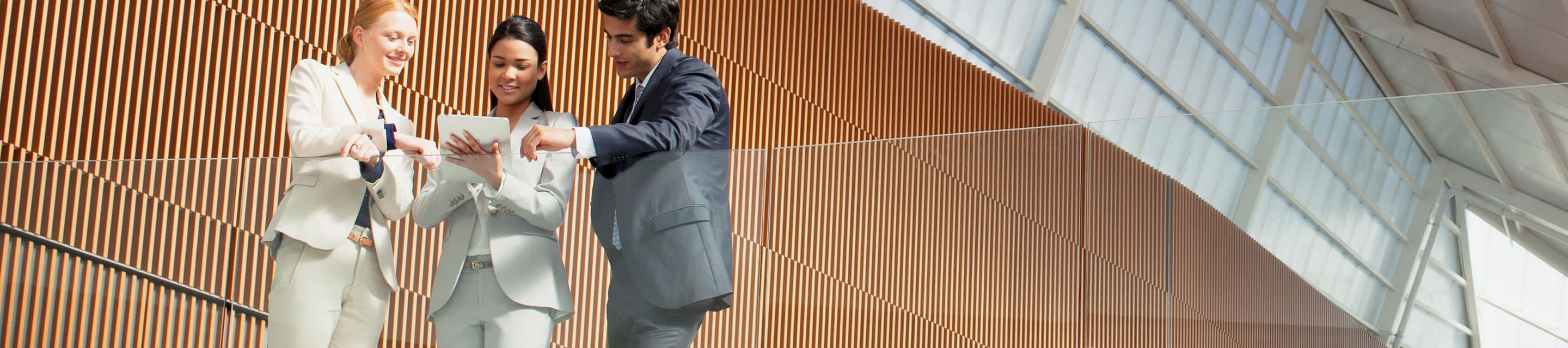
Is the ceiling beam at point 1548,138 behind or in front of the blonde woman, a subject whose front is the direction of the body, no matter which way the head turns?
in front

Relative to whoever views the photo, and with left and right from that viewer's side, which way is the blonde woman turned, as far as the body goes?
facing the viewer and to the right of the viewer

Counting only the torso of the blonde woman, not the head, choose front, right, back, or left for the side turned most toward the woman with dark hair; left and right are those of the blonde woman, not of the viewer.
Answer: left

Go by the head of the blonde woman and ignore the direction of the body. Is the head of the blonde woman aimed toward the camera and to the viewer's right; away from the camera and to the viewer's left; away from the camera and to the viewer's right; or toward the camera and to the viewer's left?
toward the camera and to the viewer's right

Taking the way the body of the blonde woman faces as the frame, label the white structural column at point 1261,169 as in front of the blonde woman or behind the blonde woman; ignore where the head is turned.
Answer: in front

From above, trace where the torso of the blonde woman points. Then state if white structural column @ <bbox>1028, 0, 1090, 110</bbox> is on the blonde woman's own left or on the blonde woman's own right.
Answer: on the blonde woman's own left
